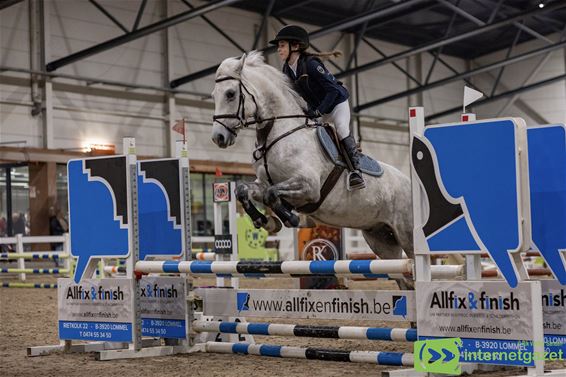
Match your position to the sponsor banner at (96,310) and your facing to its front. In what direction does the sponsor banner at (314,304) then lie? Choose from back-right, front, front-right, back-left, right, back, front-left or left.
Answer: front-left

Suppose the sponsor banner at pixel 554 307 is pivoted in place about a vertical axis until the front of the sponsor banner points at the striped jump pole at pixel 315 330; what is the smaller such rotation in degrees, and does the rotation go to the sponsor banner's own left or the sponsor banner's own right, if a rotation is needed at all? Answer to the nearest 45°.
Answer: approximately 90° to the sponsor banner's own right

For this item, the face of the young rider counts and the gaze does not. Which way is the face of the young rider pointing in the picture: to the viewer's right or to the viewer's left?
to the viewer's left

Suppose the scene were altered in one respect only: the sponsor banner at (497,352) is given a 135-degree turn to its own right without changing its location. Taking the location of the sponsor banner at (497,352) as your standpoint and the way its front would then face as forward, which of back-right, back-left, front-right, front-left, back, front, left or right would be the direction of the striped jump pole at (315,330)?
front

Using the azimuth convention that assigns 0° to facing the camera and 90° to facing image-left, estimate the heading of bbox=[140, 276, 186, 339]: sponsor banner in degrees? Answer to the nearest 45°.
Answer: approximately 0°

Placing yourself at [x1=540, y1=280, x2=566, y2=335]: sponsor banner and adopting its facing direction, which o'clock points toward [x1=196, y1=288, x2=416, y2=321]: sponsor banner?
[x1=196, y1=288, x2=416, y2=321]: sponsor banner is roughly at 3 o'clock from [x1=540, y1=280, x2=566, y2=335]: sponsor banner.

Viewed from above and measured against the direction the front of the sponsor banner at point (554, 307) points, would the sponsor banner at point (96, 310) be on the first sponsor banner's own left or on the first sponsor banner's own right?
on the first sponsor banner's own right

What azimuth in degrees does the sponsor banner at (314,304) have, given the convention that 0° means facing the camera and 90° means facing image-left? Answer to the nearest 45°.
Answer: approximately 0°

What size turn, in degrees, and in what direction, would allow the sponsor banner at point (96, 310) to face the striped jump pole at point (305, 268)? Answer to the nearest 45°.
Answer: approximately 45° to its left

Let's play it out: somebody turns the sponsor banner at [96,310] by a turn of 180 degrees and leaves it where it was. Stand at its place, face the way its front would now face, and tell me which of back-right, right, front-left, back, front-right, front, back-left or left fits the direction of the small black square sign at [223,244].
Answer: right

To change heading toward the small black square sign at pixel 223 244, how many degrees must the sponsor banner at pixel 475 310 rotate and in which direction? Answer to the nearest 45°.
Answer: approximately 135° to its right
